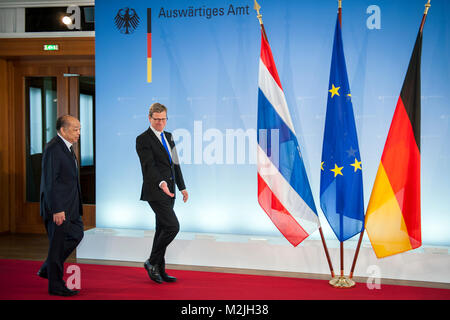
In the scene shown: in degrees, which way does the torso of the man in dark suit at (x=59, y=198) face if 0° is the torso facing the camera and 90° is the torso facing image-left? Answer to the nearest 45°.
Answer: approximately 270°

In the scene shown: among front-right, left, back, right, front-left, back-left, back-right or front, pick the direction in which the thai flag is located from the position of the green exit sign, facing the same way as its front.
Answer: front-left

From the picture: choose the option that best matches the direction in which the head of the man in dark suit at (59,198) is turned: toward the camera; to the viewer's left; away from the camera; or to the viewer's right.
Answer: to the viewer's right

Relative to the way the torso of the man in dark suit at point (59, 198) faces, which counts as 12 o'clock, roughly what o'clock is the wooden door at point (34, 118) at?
The wooden door is roughly at 9 o'clock from the man in dark suit.

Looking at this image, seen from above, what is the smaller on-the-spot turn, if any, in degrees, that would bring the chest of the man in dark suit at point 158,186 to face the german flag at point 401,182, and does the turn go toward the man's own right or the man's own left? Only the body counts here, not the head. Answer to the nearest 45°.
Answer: approximately 45° to the man's own left

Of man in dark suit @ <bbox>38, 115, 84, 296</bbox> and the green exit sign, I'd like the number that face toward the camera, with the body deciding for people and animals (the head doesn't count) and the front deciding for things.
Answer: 1

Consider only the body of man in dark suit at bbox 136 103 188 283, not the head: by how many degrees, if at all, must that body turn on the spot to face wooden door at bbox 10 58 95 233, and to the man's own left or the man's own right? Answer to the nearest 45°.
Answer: approximately 180°

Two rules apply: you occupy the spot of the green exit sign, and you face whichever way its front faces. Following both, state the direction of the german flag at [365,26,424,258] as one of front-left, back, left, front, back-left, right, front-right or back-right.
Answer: front-left

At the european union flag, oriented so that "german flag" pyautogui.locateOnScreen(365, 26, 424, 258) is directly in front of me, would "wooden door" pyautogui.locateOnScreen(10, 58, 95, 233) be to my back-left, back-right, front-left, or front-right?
back-left

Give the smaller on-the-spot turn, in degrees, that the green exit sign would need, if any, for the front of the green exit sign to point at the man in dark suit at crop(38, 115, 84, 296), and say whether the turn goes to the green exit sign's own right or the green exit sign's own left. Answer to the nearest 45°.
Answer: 0° — it already faces them

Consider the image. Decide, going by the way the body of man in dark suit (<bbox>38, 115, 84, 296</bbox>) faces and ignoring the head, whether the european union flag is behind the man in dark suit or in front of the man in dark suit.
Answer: in front

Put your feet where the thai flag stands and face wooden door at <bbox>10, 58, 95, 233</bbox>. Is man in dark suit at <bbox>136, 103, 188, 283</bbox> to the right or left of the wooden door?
left
